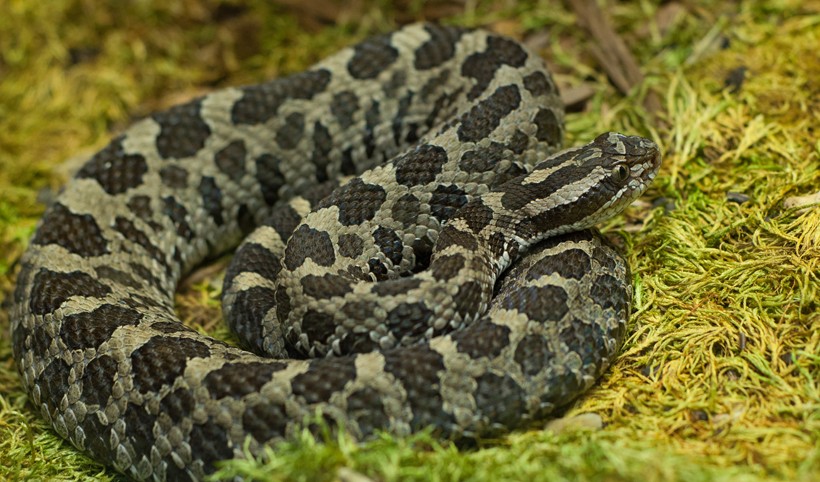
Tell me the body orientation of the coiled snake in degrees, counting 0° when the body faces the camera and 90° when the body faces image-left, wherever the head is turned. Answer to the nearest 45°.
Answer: approximately 270°

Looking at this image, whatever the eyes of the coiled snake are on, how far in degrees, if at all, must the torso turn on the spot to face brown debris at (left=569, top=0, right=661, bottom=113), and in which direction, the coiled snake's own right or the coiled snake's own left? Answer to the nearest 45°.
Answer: approximately 45° to the coiled snake's own left
